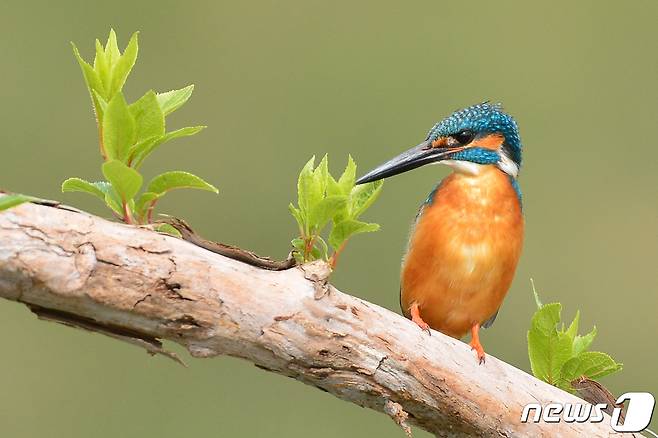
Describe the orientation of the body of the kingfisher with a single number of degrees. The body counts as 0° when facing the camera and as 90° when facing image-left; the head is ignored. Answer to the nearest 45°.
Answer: approximately 0°
